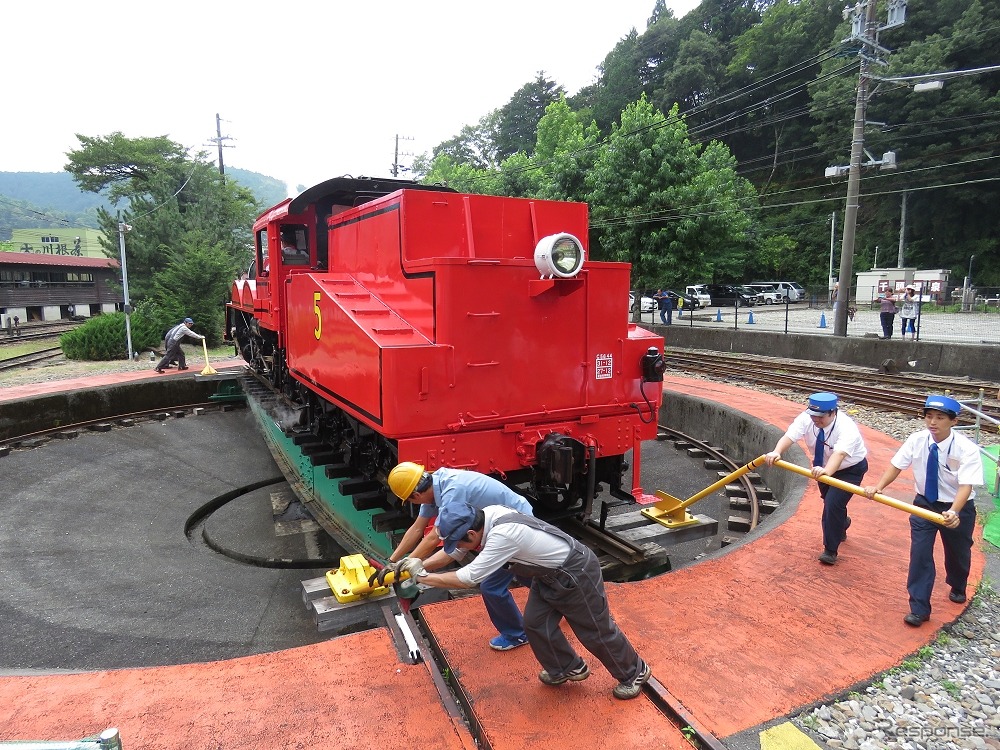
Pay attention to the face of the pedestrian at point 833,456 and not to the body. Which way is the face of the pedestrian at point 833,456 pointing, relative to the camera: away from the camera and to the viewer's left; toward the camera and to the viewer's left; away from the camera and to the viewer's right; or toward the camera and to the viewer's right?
toward the camera and to the viewer's left

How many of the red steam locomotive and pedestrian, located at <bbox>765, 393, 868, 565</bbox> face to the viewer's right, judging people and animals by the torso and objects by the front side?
0

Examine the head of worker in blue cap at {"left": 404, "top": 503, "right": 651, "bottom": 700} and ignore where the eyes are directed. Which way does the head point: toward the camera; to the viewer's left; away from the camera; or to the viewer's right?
to the viewer's left

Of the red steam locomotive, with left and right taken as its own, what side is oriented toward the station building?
front

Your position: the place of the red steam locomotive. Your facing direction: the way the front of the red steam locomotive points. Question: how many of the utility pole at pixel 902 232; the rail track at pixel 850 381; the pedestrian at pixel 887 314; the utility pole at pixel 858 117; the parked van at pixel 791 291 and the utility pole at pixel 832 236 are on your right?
6

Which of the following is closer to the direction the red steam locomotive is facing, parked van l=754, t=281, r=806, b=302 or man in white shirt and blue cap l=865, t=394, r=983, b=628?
the parked van

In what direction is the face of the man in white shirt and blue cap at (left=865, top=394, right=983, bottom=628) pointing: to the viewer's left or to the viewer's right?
to the viewer's left

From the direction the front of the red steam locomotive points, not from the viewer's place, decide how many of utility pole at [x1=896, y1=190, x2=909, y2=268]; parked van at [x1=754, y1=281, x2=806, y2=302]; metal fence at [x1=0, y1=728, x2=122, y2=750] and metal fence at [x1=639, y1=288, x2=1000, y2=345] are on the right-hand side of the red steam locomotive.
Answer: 3

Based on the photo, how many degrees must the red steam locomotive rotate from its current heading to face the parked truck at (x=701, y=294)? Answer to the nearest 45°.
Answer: approximately 90° to its right

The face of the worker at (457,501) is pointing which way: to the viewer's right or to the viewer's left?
to the viewer's left

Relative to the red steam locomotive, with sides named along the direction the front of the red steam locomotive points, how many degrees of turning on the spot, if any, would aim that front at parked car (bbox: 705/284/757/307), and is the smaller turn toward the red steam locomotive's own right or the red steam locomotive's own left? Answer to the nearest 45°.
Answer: approximately 90° to the red steam locomotive's own right

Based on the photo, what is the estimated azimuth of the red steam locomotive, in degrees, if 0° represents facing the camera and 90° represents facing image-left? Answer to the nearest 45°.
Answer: approximately 135°

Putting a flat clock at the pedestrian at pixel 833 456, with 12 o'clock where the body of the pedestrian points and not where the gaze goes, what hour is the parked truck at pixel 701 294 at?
The parked truck is roughly at 4 o'clock from the pedestrian.

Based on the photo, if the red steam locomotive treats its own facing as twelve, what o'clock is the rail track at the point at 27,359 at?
The rail track is roughly at 12 o'clock from the red steam locomotive.

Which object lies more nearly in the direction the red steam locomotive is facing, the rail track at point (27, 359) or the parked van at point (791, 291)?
the rail track

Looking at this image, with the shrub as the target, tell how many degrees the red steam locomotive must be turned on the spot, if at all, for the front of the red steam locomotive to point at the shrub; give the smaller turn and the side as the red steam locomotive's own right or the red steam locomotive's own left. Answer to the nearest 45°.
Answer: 0° — it already faces it

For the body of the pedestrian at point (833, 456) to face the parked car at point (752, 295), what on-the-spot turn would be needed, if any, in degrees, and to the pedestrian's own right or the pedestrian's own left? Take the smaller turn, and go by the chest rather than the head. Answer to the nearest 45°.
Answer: approximately 135° to the pedestrian's own right
